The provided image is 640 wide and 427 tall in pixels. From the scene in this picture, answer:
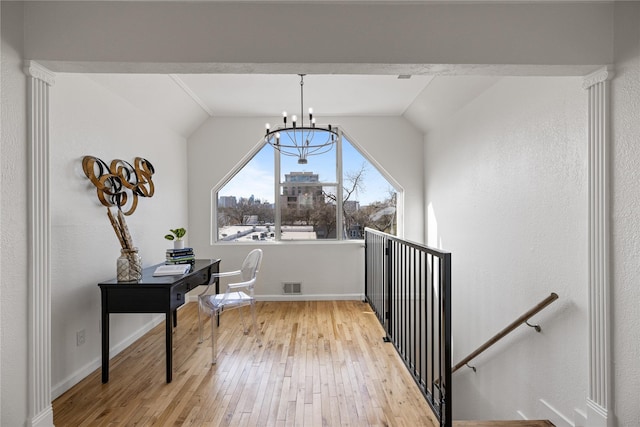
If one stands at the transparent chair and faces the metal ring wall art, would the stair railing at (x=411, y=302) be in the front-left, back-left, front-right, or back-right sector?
back-left

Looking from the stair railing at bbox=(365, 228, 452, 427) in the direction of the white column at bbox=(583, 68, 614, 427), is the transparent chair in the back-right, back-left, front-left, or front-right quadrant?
back-right

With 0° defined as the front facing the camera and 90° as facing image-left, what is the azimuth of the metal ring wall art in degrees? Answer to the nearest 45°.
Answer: approximately 315°

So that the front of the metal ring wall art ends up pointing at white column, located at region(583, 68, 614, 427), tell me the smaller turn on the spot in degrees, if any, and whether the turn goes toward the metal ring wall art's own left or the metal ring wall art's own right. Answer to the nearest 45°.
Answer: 0° — it already faces it

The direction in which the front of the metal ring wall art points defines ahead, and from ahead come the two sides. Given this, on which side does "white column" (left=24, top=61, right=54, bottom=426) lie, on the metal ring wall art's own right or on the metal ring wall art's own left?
on the metal ring wall art's own right

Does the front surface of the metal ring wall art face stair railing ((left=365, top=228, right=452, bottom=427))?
yes
